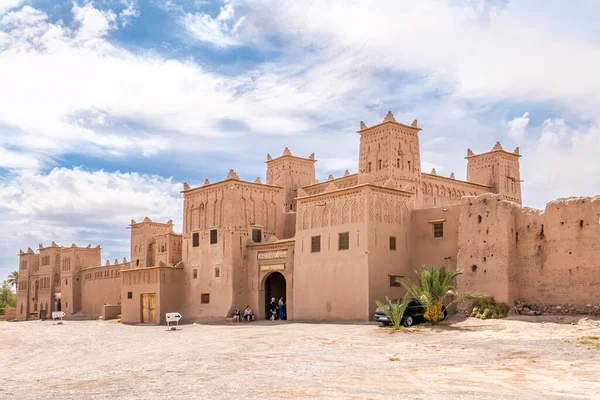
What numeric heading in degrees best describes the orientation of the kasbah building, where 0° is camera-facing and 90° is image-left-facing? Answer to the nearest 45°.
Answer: approximately 45°

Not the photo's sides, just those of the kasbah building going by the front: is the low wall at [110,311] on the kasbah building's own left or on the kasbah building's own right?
on the kasbah building's own right

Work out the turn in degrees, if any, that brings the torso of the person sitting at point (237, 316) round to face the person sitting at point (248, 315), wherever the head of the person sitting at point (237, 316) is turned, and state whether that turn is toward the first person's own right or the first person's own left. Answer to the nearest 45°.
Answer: approximately 90° to the first person's own left

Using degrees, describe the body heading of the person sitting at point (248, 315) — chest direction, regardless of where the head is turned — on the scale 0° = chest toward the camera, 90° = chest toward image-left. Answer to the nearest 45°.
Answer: approximately 0°

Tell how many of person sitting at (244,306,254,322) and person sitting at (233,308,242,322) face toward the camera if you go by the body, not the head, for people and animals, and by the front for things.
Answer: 2
